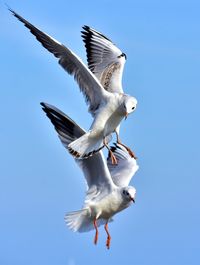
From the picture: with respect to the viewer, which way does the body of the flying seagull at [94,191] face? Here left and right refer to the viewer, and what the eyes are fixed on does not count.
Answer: facing the viewer and to the right of the viewer
